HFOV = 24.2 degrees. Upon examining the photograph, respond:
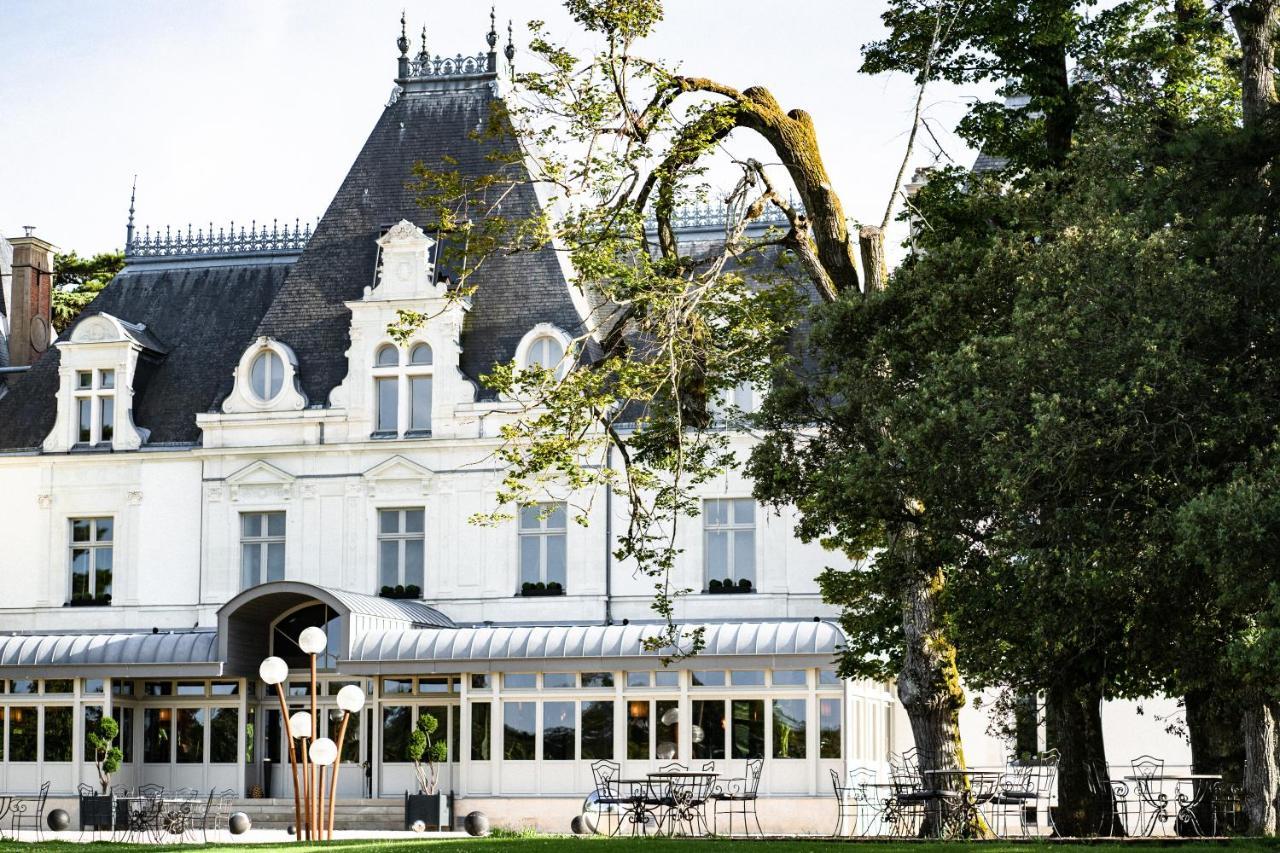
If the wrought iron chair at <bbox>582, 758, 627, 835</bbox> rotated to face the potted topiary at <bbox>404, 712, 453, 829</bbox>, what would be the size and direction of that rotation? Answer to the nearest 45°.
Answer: approximately 180°

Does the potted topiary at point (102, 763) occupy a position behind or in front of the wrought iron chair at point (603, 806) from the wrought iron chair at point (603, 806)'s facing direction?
behind

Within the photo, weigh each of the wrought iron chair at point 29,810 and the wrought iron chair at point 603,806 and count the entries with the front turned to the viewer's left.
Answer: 1

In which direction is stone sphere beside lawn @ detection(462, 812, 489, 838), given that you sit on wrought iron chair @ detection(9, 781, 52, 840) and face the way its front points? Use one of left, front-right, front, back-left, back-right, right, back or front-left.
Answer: back-left

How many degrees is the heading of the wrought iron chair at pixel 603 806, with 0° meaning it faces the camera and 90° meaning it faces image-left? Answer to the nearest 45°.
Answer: approximately 315°

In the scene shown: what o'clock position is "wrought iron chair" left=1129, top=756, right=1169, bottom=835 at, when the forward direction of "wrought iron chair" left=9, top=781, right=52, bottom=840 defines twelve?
"wrought iron chair" left=1129, top=756, right=1169, bottom=835 is roughly at 7 o'clock from "wrought iron chair" left=9, top=781, right=52, bottom=840.

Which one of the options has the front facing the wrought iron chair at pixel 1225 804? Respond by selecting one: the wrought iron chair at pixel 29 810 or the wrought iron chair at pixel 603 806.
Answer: the wrought iron chair at pixel 603 806

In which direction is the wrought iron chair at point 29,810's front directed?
to the viewer's left

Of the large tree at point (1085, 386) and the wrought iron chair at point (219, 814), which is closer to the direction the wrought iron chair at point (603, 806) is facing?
the large tree

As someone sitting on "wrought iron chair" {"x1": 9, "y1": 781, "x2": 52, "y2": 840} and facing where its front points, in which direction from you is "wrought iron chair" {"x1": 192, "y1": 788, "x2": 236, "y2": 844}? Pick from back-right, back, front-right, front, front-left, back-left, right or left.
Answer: back-left

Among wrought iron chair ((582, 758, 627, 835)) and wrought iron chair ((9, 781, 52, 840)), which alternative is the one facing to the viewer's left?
wrought iron chair ((9, 781, 52, 840))
